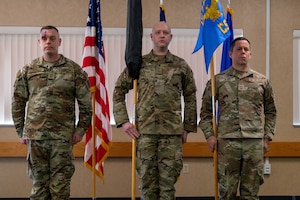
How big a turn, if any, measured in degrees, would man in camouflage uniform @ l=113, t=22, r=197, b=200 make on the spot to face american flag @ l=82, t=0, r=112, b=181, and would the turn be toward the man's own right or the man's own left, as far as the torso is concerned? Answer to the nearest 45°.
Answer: approximately 135° to the man's own right

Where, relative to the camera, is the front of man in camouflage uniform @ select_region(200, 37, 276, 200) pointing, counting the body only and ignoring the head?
toward the camera

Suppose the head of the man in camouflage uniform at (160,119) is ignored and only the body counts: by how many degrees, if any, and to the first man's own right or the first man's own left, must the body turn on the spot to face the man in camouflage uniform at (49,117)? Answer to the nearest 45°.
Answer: approximately 90° to the first man's own right

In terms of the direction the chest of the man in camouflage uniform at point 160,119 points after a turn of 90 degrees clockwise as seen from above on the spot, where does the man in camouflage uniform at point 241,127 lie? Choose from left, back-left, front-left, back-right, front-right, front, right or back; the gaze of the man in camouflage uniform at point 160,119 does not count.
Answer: back

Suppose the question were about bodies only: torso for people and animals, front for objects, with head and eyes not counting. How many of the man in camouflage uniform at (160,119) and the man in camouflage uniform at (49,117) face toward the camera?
2

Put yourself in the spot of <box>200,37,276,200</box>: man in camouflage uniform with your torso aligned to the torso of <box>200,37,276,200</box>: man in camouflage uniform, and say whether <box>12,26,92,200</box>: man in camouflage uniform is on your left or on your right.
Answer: on your right

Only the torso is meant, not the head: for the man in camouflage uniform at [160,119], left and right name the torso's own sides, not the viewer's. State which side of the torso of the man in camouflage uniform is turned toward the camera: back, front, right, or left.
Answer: front

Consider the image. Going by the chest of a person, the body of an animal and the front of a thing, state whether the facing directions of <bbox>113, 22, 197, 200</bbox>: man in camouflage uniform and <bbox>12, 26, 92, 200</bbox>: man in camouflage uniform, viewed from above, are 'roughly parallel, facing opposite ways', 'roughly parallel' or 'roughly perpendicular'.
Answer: roughly parallel
